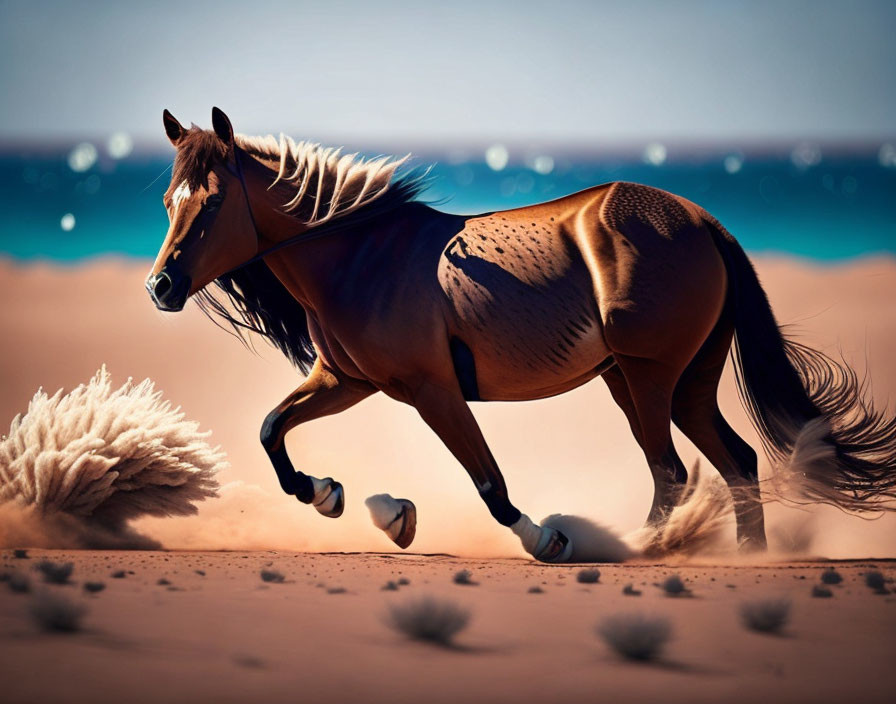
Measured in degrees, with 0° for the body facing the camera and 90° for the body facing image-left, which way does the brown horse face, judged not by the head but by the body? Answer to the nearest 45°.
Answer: approximately 90°

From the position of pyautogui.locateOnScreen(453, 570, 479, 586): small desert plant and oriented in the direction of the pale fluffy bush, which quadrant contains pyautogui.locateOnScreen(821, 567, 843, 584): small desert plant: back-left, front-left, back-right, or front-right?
back-right

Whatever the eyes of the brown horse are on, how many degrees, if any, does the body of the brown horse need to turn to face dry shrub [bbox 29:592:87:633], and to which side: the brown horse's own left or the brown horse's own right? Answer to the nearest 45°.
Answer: approximately 45° to the brown horse's own left

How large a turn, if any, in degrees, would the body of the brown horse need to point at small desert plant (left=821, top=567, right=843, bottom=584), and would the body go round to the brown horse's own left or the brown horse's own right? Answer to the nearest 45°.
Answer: approximately 180°

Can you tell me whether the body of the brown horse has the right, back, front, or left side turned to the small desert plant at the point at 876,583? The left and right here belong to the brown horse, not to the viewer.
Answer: back

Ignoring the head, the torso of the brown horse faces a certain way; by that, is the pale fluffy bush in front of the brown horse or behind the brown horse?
in front
